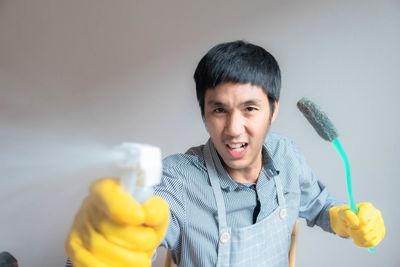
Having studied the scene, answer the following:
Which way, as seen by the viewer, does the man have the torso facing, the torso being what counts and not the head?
toward the camera
